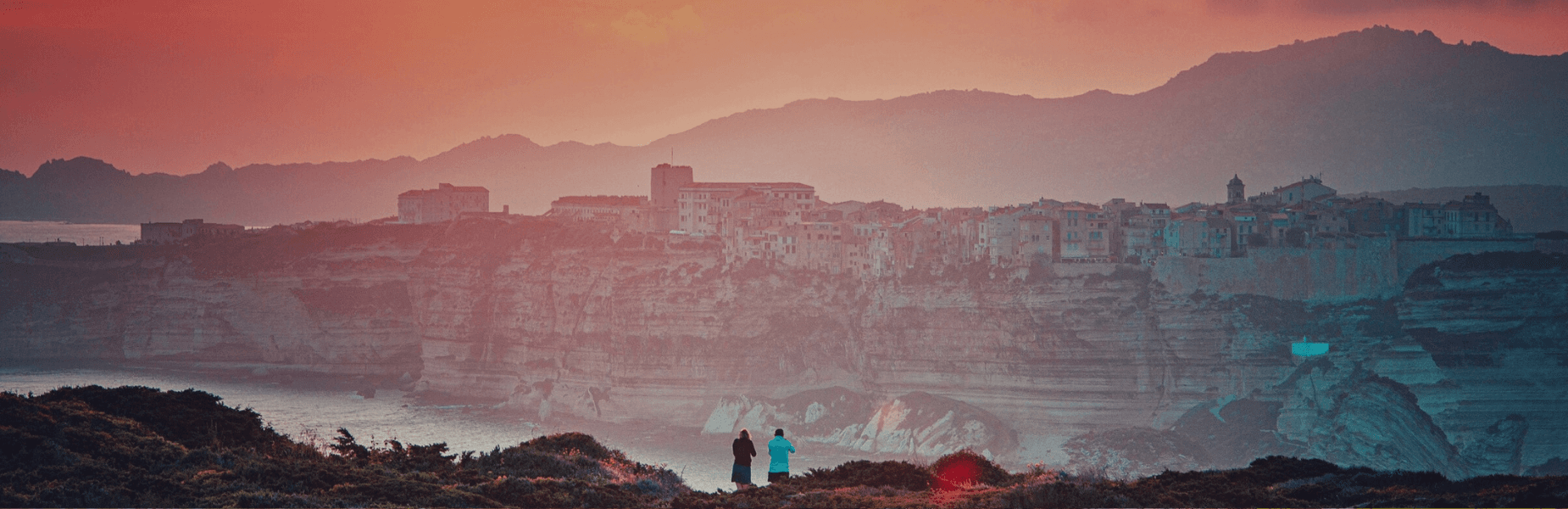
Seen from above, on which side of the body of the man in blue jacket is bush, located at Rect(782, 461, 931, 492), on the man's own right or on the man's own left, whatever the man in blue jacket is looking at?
on the man's own right

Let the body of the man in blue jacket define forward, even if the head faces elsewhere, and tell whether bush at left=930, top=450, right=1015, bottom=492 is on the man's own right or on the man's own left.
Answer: on the man's own right

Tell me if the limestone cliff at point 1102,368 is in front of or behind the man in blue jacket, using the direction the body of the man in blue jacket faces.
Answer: in front

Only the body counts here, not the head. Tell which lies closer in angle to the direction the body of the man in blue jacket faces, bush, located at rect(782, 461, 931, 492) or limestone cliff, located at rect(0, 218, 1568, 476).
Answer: the limestone cliff

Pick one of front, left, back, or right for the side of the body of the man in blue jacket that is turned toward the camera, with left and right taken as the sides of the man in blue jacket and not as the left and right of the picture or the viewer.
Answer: back

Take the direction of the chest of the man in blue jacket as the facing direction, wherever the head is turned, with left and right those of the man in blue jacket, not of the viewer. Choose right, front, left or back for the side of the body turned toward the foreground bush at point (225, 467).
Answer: left
